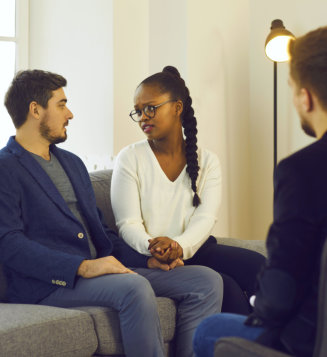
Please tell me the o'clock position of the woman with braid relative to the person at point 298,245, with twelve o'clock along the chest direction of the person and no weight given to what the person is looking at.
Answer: The woman with braid is roughly at 1 o'clock from the person.

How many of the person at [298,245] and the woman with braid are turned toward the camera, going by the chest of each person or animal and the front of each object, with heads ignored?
1

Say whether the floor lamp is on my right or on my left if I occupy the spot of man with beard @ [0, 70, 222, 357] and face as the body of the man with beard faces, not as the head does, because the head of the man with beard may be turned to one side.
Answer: on my left

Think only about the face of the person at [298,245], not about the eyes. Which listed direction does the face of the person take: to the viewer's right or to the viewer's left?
to the viewer's left

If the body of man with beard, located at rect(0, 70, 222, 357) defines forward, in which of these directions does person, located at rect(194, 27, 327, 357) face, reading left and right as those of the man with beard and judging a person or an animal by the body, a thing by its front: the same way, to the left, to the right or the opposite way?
the opposite way

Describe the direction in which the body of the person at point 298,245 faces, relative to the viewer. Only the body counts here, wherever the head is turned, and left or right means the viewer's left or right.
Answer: facing away from the viewer and to the left of the viewer

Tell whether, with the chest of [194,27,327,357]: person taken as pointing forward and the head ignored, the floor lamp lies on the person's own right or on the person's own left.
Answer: on the person's own right

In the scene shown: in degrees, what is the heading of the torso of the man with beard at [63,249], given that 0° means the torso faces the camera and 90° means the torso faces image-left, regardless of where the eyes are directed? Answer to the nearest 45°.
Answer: approximately 315°

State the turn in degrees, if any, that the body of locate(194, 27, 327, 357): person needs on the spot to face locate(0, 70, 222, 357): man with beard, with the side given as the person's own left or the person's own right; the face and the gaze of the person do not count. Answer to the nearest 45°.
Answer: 0° — they already face them

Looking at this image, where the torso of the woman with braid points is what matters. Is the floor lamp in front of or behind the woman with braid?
behind

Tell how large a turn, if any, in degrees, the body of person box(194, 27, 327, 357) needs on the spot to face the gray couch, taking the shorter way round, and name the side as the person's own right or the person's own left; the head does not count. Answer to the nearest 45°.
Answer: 0° — they already face it

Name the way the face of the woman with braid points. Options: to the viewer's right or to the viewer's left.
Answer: to the viewer's left

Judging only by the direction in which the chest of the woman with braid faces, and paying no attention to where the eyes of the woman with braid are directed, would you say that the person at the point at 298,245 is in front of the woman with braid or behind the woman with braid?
in front
